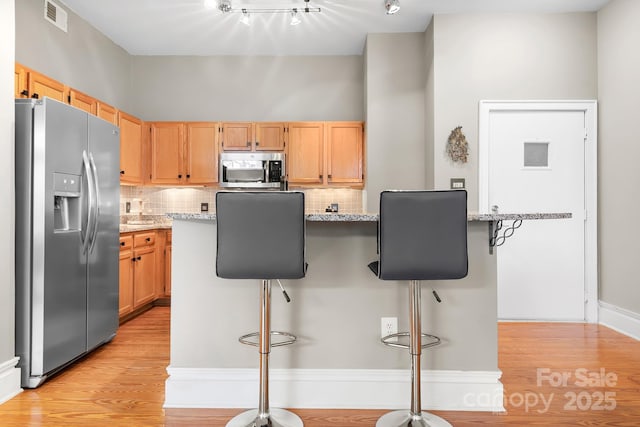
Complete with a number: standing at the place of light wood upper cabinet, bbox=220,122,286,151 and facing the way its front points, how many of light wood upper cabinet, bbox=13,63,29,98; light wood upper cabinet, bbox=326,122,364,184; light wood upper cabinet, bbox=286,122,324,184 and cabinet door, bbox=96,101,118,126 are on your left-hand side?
2

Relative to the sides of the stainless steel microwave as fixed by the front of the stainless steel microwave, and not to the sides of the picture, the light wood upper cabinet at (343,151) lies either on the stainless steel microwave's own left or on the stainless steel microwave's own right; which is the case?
on the stainless steel microwave's own left

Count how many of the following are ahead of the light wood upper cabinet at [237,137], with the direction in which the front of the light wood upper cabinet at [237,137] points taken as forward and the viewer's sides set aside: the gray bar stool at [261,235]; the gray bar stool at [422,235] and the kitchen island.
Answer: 3

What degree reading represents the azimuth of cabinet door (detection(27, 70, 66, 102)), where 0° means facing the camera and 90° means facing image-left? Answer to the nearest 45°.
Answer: approximately 315°

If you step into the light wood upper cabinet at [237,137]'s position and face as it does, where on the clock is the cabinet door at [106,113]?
The cabinet door is roughly at 2 o'clock from the light wood upper cabinet.

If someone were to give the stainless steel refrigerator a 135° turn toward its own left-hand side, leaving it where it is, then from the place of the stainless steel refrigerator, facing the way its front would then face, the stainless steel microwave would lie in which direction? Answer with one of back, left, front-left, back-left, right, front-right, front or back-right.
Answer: front-right

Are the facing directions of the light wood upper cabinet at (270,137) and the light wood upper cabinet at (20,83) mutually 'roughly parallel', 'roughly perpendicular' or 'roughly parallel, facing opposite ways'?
roughly perpendicular

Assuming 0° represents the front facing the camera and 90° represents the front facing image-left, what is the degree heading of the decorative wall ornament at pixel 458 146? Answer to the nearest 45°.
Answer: approximately 0°

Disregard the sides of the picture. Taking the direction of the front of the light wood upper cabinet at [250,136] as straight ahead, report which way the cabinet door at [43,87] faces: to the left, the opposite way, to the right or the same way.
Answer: to the left

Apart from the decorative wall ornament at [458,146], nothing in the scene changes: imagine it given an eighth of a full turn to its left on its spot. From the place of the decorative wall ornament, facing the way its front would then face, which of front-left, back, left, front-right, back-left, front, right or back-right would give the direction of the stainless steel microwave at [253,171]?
back-right

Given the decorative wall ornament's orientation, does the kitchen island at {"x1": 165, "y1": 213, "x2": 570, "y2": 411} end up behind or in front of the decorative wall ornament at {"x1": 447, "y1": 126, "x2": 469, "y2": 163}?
in front

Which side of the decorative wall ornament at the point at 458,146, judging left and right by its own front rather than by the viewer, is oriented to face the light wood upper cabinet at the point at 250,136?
right

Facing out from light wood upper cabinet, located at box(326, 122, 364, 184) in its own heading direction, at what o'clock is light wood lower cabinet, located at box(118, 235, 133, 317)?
The light wood lower cabinet is roughly at 2 o'clock from the light wood upper cabinet.
